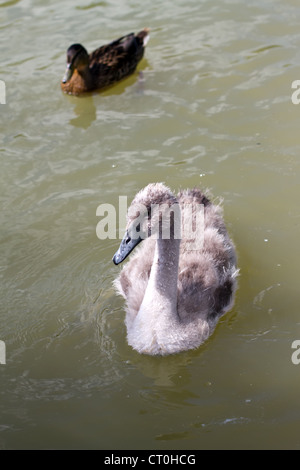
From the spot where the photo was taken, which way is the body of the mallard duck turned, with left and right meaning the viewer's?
facing the viewer and to the left of the viewer
